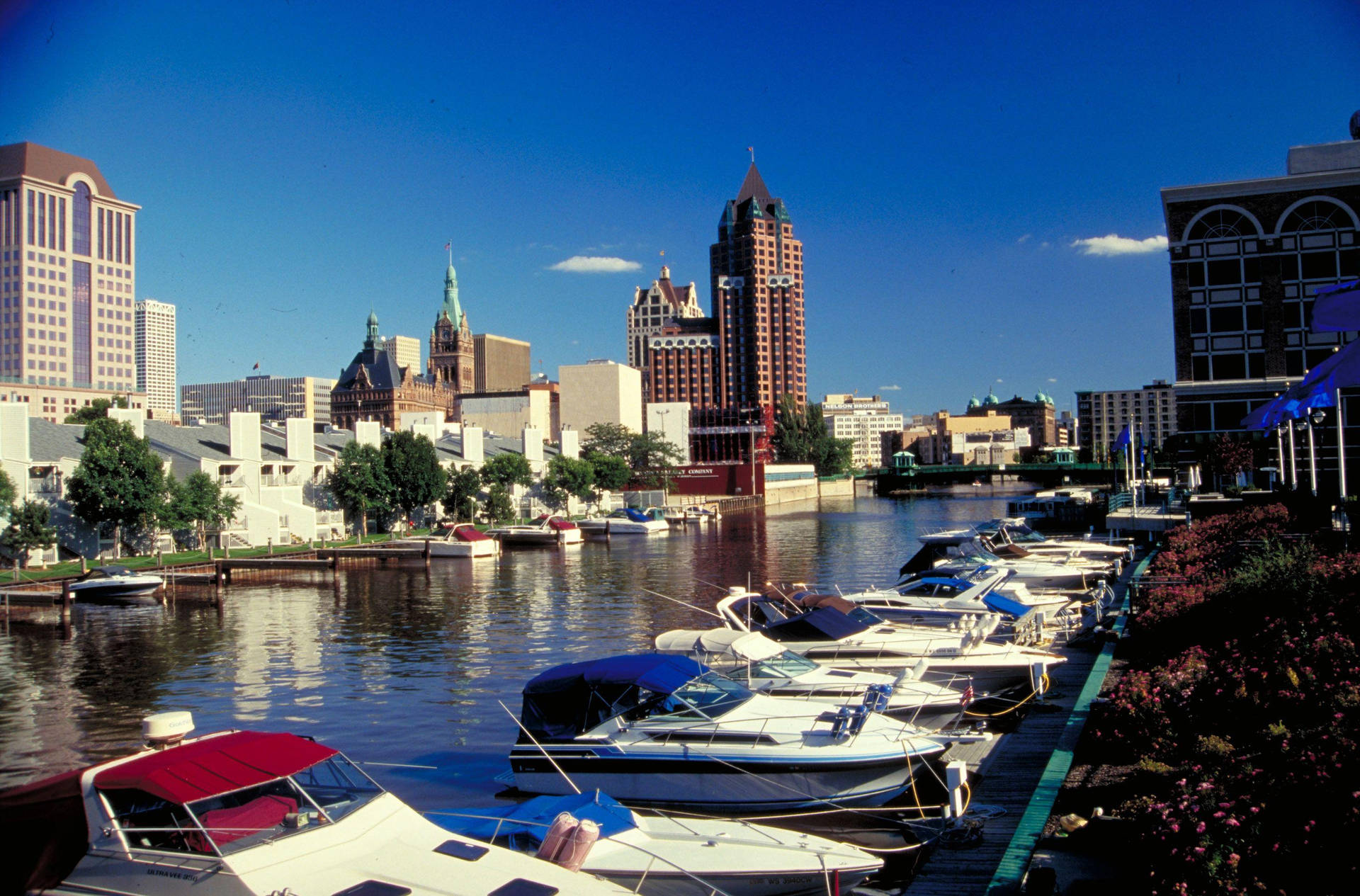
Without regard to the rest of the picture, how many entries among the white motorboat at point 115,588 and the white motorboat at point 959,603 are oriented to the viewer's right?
1

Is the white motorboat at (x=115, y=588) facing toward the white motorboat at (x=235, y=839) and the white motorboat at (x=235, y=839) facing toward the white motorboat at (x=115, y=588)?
no

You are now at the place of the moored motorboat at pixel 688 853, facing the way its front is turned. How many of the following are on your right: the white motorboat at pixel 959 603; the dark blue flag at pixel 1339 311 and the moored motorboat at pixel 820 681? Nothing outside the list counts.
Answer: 0

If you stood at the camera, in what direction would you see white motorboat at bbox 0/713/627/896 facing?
facing the viewer and to the right of the viewer

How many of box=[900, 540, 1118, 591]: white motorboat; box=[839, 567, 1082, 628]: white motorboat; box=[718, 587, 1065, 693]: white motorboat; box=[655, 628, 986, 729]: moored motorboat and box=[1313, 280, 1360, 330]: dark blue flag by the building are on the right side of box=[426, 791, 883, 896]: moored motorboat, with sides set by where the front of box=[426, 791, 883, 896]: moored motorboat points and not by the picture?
0

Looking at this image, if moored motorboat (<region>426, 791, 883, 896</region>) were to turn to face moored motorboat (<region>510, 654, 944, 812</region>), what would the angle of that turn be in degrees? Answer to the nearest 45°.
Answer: approximately 135° to its left

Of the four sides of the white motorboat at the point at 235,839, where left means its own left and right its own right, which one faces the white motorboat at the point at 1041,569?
left

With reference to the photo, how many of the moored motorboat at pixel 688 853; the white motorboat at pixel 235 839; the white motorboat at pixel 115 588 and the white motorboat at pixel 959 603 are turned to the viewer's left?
1

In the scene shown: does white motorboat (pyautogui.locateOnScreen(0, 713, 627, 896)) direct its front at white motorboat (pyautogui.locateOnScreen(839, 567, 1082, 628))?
no

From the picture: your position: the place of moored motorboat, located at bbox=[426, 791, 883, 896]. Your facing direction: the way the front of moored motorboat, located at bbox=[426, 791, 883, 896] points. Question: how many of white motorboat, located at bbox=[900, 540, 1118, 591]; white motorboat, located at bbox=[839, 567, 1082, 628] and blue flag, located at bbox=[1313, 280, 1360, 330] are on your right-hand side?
0

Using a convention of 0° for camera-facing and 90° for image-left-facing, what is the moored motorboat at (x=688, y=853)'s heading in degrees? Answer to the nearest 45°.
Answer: approximately 315°
